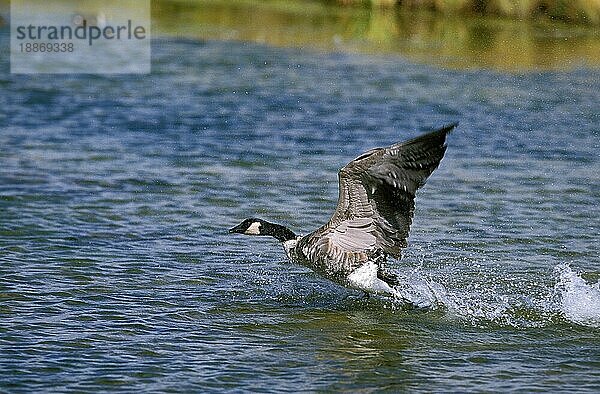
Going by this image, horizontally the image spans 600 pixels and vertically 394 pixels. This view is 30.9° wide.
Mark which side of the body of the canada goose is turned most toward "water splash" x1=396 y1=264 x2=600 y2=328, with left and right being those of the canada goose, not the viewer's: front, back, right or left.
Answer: back

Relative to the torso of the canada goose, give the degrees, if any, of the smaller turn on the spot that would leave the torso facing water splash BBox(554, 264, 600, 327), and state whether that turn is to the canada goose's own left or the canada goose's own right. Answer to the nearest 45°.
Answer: approximately 180°

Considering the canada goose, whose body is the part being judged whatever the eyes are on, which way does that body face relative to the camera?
to the viewer's left
